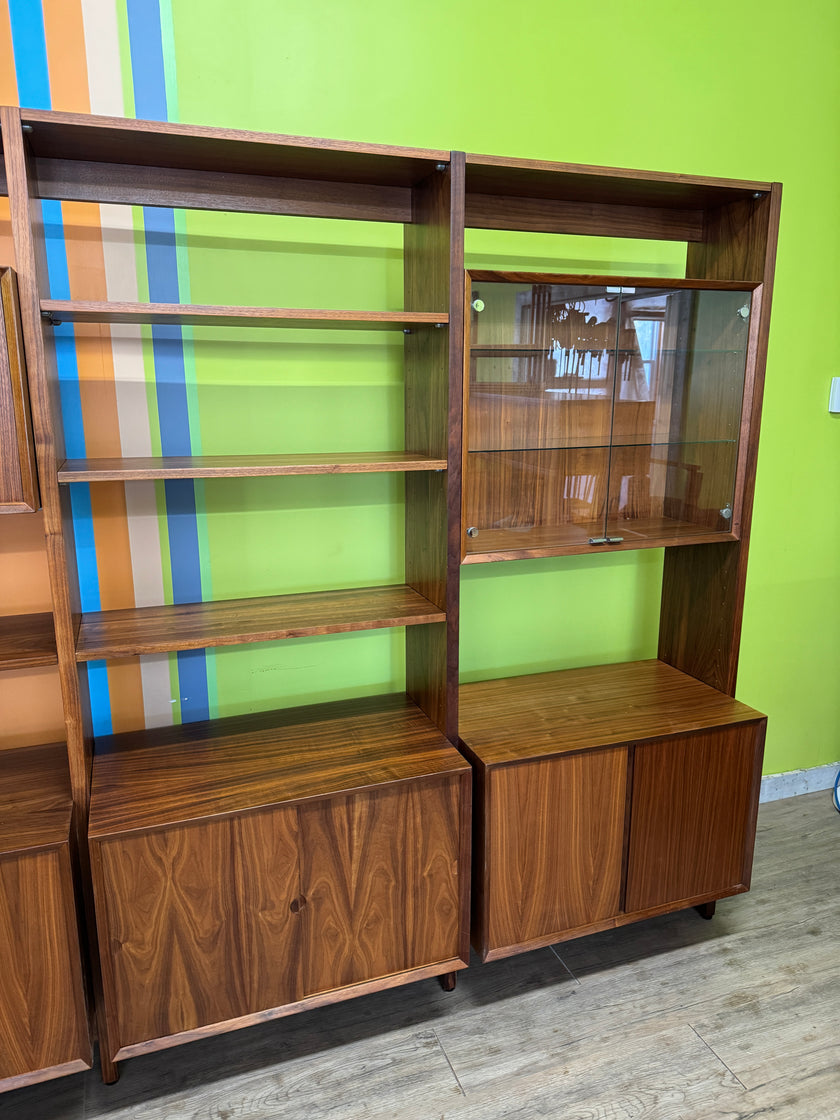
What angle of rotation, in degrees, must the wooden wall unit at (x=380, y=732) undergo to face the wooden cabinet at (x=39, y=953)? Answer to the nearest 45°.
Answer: approximately 45° to its right

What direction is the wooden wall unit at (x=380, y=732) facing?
toward the camera
